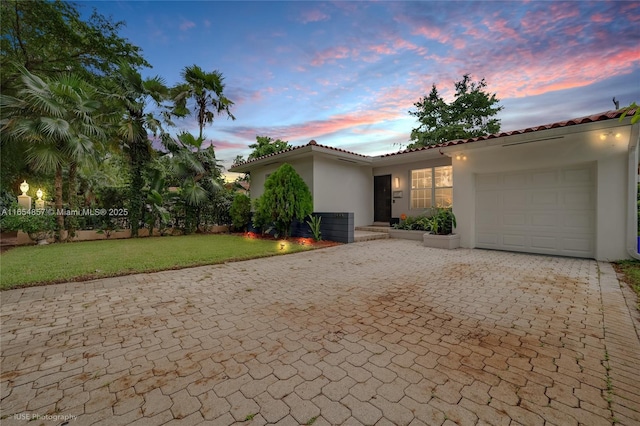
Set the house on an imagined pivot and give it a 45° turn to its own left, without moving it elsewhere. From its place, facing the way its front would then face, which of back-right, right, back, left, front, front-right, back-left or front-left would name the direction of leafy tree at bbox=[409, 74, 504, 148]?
back

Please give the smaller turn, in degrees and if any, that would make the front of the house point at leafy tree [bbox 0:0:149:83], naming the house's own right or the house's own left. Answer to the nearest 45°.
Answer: approximately 45° to the house's own right

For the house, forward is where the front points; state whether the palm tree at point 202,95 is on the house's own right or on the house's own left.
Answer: on the house's own right

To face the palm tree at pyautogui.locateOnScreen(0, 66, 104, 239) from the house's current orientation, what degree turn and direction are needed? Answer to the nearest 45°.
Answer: approximately 45° to its right

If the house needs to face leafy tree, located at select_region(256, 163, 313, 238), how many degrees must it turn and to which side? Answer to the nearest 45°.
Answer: approximately 45° to its right

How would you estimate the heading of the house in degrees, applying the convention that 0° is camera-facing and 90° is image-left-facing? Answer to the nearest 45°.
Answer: approximately 45°
